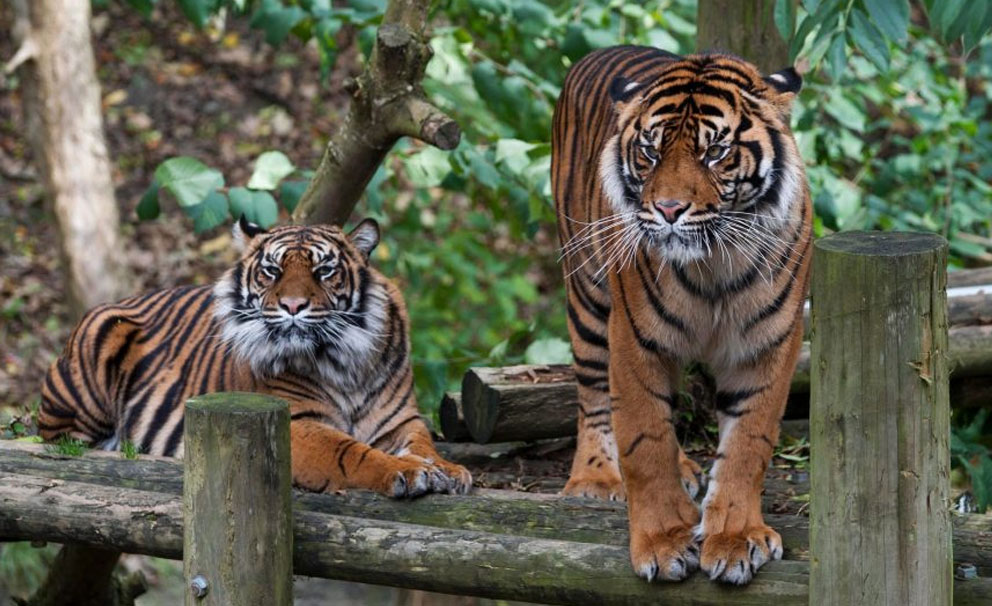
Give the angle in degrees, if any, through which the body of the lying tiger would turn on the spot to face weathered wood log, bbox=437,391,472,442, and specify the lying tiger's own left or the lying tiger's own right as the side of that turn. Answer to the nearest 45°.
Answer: approximately 90° to the lying tiger's own left

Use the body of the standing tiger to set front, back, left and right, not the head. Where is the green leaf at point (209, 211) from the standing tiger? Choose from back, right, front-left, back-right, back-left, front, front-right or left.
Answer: back-right

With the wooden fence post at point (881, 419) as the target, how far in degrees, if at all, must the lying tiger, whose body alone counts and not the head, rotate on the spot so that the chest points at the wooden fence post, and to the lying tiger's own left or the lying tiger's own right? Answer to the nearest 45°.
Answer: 0° — it already faces it

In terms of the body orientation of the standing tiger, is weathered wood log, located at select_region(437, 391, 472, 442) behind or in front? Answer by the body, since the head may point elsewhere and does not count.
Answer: behind

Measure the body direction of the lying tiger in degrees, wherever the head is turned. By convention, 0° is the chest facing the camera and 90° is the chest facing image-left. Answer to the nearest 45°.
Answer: approximately 315°

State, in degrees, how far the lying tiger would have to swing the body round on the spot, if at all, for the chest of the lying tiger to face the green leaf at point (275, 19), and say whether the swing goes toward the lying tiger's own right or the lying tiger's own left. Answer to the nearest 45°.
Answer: approximately 135° to the lying tiger's own left

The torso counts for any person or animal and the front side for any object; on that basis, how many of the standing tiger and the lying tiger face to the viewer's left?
0

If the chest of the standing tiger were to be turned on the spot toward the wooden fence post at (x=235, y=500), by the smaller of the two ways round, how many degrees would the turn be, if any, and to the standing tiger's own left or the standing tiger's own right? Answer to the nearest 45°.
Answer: approximately 90° to the standing tiger's own right

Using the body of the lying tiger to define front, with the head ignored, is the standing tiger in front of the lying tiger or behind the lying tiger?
in front

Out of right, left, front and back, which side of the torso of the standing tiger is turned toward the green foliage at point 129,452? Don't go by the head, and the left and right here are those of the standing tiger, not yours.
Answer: right

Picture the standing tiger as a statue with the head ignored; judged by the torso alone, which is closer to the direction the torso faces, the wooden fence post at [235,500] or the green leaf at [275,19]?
the wooden fence post

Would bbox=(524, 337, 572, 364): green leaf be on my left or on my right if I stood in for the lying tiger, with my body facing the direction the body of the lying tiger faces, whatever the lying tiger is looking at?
on my left

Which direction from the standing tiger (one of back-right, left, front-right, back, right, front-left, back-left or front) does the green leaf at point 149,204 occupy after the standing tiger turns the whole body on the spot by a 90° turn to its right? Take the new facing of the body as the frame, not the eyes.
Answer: front-right

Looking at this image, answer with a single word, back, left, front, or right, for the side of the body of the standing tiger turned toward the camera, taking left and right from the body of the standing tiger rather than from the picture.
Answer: front
